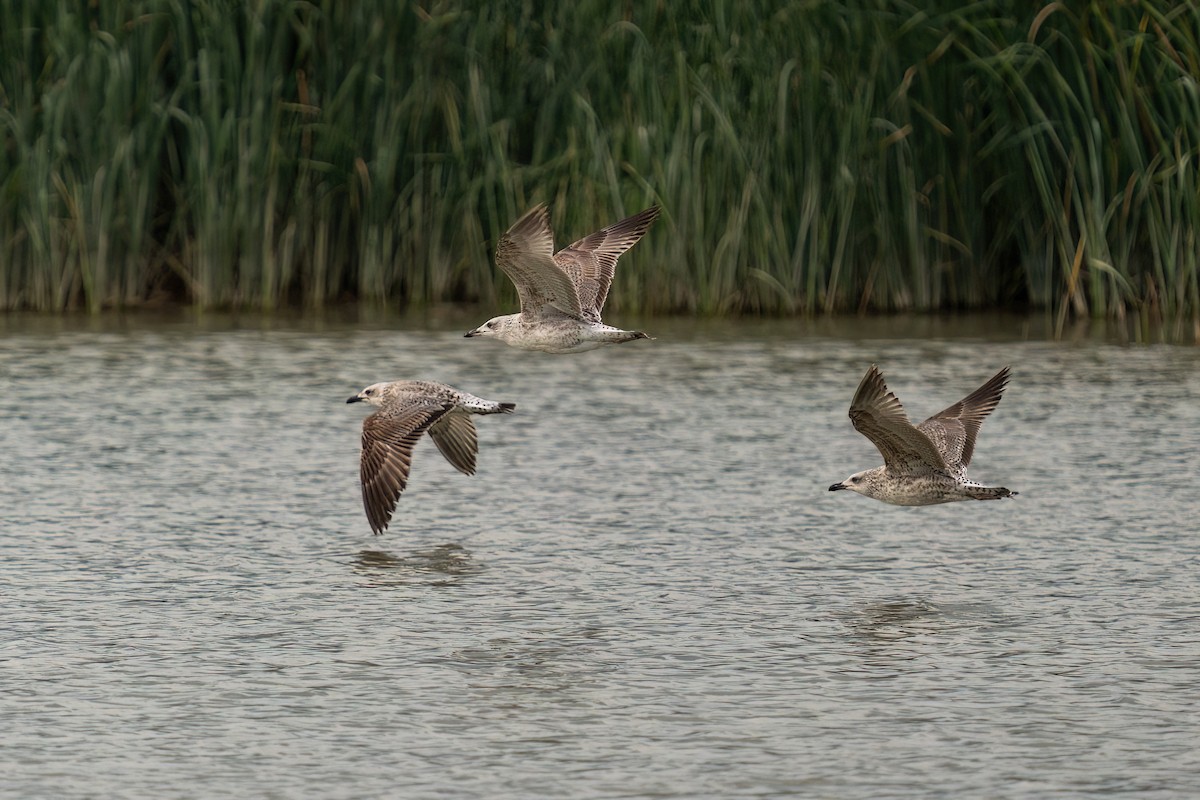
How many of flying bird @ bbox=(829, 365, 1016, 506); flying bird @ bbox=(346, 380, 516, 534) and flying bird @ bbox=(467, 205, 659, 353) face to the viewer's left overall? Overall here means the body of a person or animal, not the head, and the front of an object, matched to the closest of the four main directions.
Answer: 3

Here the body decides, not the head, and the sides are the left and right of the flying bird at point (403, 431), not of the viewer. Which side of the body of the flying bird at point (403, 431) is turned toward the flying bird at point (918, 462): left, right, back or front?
back

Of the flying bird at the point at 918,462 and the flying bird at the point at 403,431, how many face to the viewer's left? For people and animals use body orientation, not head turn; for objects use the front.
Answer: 2

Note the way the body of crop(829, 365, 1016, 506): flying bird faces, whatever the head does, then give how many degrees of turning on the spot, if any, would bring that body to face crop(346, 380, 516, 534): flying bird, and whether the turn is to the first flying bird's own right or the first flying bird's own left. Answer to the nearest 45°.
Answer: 0° — it already faces it

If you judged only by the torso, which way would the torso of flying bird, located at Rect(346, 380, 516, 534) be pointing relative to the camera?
to the viewer's left

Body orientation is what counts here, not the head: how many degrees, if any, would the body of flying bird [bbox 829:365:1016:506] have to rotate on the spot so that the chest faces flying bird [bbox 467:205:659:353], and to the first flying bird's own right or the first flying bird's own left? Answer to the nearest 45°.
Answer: approximately 45° to the first flying bird's own right

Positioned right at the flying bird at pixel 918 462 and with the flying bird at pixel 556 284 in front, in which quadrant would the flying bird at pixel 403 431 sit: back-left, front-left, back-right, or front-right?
front-left

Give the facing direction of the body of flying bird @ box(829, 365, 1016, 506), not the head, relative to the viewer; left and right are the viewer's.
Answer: facing to the left of the viewer

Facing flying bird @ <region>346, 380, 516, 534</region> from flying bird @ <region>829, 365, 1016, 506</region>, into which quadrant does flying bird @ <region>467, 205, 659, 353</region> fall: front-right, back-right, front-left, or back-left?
front-right

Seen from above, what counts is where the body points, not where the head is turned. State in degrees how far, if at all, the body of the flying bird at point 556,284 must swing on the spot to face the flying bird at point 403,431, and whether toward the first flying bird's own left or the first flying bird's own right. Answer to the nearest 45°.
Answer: approximately 45° to the first flying bird's own left

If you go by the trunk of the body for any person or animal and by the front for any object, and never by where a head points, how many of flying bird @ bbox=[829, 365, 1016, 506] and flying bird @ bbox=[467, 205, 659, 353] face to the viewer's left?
2

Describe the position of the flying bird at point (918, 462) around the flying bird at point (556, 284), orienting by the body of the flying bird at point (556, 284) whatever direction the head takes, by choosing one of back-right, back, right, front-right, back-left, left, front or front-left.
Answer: back-left

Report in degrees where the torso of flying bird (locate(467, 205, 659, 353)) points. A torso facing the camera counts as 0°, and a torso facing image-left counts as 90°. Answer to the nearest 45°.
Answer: approximately 90°
